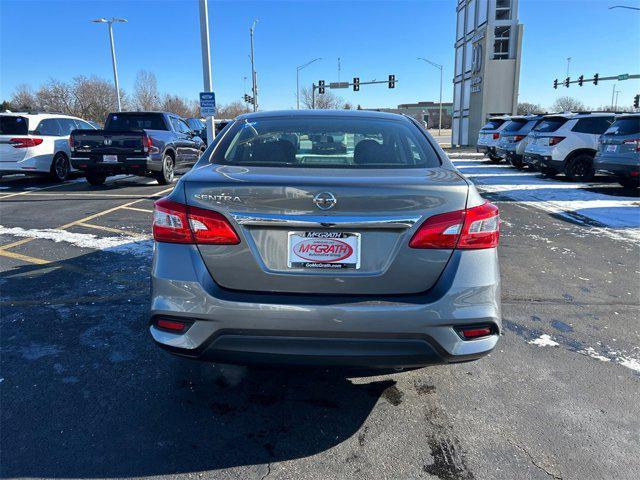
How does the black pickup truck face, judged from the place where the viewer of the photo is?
facing away from the viewer and to the right of the viewer

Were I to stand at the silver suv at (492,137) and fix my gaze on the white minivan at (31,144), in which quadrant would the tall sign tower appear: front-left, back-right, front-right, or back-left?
back-right

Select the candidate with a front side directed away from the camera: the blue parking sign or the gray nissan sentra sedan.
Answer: the gray nissan sentra sedan

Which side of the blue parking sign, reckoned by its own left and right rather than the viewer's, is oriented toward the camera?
front

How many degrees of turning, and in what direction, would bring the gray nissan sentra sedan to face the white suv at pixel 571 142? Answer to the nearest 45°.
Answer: approximately 45° to its right

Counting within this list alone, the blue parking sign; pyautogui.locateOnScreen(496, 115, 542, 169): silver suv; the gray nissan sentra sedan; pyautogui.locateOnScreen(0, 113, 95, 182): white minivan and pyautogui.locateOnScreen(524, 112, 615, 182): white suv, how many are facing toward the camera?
1

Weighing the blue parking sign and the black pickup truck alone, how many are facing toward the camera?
1

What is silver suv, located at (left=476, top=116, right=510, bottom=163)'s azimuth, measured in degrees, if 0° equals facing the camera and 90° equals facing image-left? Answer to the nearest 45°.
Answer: approximately 225°

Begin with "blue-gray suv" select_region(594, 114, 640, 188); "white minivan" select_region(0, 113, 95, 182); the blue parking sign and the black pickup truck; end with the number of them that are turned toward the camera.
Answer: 1

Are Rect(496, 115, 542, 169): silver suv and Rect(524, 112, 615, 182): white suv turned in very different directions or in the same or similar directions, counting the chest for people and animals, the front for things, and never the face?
same or similar directions

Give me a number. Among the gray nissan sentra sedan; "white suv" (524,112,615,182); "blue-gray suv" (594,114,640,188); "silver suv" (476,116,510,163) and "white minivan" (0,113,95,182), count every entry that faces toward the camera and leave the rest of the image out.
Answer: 0

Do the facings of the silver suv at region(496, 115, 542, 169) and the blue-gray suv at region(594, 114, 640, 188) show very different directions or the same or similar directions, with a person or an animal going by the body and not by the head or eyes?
same or similar directions

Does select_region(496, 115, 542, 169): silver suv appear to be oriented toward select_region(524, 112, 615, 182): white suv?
no

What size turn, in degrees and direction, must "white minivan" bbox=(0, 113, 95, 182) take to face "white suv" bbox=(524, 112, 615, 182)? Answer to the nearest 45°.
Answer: approximately 90° to its right

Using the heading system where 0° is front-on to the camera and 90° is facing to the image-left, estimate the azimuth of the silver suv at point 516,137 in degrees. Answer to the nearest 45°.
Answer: approximately 225°

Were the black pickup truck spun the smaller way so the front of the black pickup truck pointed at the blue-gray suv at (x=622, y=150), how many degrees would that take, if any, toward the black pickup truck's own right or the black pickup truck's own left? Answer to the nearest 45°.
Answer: approximately 90° to the black pickup truck's own right

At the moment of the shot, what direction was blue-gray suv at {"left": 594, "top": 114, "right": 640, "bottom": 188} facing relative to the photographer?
facing away from the viewer and to the right of the viewer

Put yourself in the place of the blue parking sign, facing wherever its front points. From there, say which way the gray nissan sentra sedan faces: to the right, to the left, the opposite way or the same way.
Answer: the opposite way

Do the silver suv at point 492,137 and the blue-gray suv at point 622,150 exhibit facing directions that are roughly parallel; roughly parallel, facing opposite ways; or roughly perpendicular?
roughly parallel

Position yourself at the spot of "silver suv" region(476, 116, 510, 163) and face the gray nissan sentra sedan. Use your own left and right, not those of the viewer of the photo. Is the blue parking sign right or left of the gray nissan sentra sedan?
right

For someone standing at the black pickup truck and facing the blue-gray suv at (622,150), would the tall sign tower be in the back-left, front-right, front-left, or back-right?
front-left

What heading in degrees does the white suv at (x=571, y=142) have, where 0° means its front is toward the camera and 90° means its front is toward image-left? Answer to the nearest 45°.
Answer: approximately 225°
